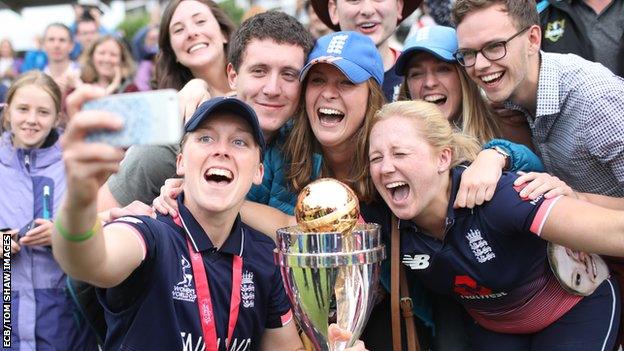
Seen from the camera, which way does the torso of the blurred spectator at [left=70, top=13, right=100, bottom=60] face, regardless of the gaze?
toward the camera

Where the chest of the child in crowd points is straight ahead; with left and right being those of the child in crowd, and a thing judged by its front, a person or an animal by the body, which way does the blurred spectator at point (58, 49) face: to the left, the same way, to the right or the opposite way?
the same way

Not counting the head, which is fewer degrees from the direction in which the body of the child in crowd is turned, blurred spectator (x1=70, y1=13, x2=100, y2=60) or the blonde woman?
the blonde woman

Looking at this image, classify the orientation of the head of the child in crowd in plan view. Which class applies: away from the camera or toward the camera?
toward the camera

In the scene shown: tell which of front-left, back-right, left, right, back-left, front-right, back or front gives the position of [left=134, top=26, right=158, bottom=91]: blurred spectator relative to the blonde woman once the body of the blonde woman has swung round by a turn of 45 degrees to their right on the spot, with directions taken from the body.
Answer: front-right

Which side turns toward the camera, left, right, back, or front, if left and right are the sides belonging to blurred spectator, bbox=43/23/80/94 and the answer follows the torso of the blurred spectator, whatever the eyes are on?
front

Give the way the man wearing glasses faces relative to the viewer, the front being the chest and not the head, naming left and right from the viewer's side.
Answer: facing the viewer and to the left of the viewer

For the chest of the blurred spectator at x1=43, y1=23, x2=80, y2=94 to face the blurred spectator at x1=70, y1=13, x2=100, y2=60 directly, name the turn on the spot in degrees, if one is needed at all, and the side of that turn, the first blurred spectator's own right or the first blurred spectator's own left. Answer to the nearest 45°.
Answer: approximately 180°

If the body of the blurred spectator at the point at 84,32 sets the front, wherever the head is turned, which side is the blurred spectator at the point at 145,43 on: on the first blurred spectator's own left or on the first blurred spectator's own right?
on the first blurred spectator's own left

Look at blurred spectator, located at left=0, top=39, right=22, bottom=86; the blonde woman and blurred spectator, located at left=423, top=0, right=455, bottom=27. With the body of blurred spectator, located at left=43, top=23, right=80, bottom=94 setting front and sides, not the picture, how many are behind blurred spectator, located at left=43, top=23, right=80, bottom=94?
1

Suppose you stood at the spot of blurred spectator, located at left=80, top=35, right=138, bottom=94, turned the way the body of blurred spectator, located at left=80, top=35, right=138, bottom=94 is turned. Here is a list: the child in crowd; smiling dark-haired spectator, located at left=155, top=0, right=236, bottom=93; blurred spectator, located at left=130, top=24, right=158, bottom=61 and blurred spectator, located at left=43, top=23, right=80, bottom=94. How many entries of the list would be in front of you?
2

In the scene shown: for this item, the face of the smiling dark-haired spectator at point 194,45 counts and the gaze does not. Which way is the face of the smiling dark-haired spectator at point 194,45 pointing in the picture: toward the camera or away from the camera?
toward the camera

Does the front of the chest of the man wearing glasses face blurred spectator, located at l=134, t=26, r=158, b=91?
no

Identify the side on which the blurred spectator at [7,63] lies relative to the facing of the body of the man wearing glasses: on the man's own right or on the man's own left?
on the man's own right

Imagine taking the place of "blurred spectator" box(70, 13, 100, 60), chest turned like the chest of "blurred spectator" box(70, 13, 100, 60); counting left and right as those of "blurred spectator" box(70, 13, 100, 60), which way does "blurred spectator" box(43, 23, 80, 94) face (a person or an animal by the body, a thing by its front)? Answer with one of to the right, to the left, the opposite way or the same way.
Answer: the same way

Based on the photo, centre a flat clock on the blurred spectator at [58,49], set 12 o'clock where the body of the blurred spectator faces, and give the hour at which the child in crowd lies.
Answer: The child in crowd is roughly at 12 o'clock from the blurred spectator.

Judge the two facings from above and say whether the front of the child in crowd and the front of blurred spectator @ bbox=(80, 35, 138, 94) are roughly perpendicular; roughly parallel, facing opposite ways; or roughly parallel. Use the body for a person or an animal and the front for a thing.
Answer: roughly parallel

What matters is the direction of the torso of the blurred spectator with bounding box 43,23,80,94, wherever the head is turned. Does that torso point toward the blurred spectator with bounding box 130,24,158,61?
no
